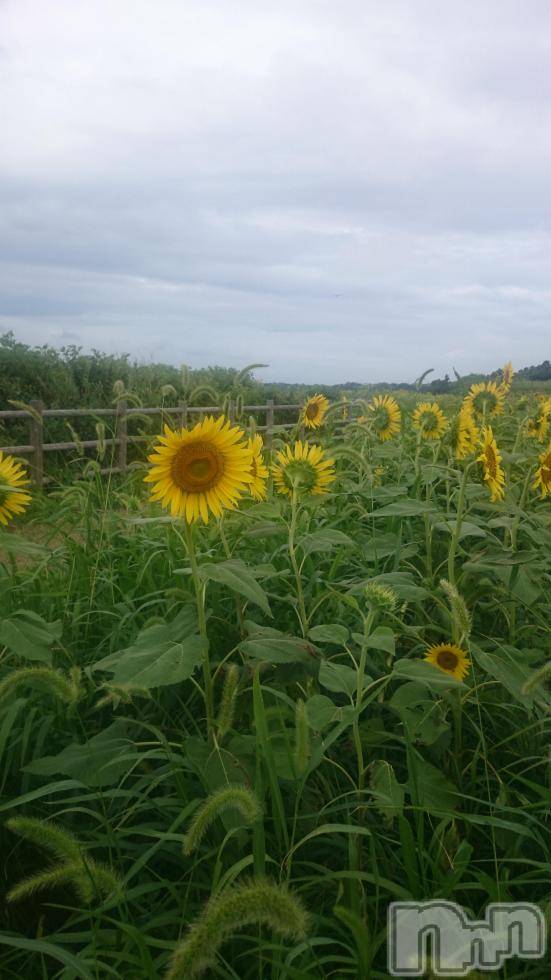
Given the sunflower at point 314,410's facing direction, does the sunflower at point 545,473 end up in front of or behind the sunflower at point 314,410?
in front

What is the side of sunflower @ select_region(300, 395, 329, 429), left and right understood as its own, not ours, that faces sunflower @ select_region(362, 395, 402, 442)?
left

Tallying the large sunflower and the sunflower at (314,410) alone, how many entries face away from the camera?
0

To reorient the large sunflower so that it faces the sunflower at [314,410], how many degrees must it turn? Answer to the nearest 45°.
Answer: approximately 180°

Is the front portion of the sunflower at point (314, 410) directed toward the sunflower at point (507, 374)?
no

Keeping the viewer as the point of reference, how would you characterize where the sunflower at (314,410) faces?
facing the viewer and to the right of the viewer

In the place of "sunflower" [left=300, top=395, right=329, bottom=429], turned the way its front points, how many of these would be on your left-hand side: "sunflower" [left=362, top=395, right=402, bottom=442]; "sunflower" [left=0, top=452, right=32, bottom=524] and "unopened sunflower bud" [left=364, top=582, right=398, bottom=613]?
1

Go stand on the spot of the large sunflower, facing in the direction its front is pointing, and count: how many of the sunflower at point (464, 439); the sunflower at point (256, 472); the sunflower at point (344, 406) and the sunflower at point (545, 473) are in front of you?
0

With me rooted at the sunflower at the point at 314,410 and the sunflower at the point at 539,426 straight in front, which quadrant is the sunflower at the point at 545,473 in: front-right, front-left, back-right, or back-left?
front-right

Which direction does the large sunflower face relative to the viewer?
toward the camera

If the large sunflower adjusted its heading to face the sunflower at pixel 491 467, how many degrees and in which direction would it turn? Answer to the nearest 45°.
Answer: approximately 135° to its left

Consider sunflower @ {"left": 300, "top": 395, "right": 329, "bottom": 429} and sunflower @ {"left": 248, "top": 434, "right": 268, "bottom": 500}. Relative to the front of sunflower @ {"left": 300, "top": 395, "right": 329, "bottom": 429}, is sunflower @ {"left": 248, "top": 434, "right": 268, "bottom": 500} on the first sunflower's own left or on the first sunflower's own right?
on the first sunflower's own right
